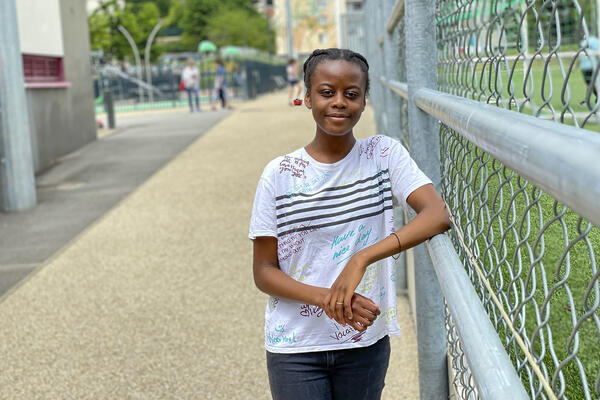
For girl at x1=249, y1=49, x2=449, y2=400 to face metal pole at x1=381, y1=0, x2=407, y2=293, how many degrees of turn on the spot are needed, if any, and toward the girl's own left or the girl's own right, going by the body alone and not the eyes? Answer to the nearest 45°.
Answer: approximately 180°

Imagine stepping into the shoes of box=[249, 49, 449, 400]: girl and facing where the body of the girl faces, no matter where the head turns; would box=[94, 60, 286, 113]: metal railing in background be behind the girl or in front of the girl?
behind

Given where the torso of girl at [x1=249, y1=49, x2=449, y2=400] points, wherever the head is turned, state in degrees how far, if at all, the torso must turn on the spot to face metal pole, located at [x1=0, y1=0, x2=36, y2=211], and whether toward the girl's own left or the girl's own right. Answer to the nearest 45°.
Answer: approximately 135° to the girl's own right

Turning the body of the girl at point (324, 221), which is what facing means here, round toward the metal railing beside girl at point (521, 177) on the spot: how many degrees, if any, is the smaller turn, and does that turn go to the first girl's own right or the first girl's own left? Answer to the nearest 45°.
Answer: approximately 45° to the first girl's own left

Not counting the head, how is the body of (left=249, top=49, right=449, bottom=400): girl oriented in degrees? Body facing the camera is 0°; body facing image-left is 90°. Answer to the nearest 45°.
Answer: approximately 0°

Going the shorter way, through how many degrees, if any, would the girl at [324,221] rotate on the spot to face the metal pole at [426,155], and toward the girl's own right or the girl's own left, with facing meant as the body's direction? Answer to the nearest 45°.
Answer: approximately 135° to the girl's own left

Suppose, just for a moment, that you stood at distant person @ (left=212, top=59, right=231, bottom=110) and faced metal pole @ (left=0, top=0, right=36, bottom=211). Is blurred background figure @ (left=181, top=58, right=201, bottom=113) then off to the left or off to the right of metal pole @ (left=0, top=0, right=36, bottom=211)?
right

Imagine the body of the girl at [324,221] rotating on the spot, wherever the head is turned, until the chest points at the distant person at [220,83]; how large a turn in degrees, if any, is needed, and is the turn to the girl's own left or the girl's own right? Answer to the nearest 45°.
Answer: approximately 180°
